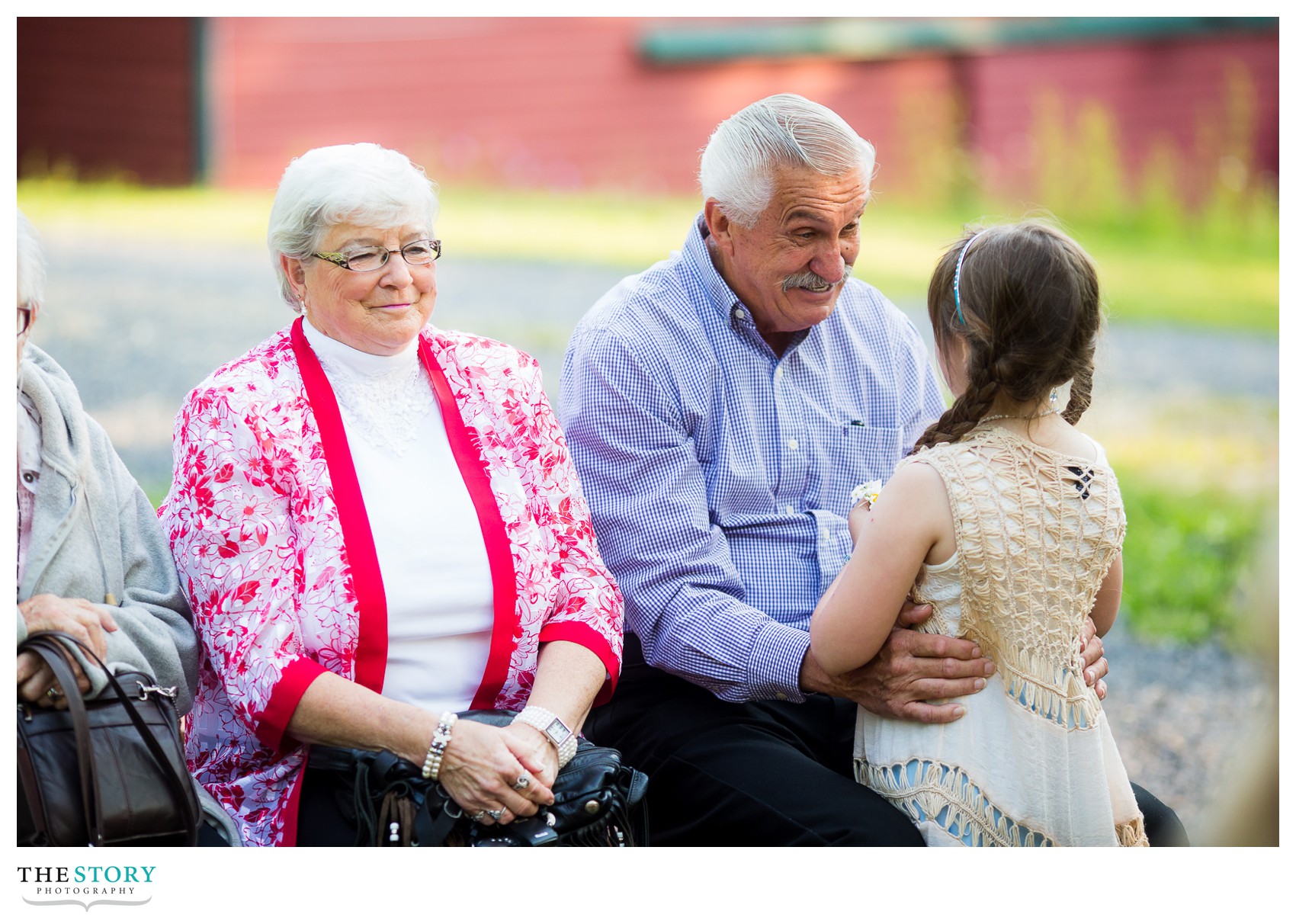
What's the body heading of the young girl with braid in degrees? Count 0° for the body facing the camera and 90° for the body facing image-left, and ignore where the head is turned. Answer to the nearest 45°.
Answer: approximately 135°

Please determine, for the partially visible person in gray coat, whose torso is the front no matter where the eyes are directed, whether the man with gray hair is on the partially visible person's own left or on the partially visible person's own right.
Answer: on the partially visible person's own left

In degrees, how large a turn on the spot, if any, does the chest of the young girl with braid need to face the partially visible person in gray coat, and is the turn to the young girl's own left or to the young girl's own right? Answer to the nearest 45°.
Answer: approximately 45° to the young girl's own left

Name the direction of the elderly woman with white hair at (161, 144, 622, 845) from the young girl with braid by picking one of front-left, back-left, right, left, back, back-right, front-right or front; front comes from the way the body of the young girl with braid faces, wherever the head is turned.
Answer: front-left

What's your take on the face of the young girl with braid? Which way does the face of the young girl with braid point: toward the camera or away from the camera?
away from the camera

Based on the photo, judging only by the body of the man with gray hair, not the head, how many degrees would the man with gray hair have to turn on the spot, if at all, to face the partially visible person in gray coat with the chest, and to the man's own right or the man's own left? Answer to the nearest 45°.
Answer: approximately 90° to the man's own right

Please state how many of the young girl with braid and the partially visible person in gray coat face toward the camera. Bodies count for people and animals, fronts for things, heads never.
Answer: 1

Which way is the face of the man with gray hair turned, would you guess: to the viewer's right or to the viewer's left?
to the viewer's right
